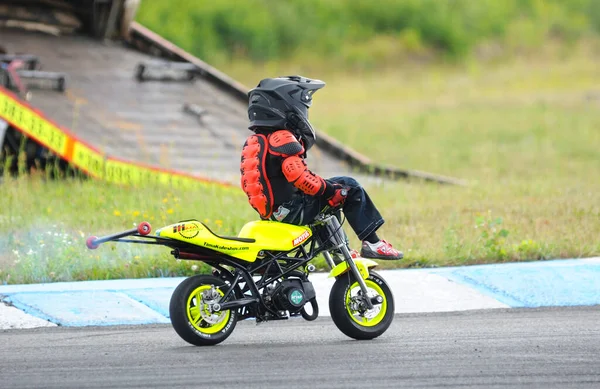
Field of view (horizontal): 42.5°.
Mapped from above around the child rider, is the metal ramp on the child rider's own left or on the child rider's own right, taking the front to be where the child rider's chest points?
on the child rider's own left

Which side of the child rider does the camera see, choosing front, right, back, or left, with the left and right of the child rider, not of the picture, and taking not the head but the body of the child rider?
right

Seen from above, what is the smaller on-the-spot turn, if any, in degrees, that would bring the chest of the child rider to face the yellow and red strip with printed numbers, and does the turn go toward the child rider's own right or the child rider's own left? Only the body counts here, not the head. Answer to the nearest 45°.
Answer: approximately 135° to the child rider's own left
